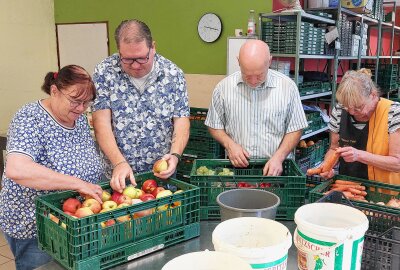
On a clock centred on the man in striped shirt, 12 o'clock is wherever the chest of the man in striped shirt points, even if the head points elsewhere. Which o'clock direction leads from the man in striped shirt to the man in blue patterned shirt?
The man in blue patterned shirt is roughly at 2 o'clock from the man in striped shirt.

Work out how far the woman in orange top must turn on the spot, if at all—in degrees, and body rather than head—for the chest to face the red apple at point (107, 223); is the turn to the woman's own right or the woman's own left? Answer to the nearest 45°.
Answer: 0° — they already face it

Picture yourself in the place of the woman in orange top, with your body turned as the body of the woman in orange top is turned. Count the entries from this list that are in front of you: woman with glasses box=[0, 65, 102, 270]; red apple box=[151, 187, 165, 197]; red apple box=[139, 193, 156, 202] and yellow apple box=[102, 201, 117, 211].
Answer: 4

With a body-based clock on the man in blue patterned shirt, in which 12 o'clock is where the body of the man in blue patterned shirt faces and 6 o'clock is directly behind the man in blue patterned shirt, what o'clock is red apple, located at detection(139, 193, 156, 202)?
The red apple is roughly at 12 o'clock from the man in blue patterned shirt.

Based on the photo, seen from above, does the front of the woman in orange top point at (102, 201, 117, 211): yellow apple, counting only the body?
yes

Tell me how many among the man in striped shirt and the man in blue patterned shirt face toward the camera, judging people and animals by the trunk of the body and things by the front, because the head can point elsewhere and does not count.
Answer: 2

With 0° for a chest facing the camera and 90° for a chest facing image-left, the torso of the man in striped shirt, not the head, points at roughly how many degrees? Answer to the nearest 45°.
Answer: approximately 0°

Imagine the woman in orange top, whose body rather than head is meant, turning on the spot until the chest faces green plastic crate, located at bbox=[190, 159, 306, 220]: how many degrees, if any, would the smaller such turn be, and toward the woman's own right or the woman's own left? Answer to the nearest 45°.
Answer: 0° — they already face it

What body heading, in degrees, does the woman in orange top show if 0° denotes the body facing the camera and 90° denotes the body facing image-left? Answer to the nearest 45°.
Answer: approximately 45°
